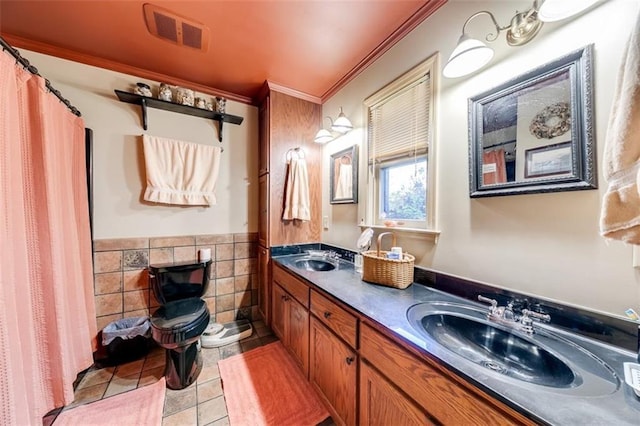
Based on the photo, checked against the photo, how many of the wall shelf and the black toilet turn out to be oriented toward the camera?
2

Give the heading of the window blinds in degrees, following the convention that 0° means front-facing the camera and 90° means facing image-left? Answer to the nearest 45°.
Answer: approximately 45°

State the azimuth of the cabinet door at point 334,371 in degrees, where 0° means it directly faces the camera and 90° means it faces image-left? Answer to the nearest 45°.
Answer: approximately 45°

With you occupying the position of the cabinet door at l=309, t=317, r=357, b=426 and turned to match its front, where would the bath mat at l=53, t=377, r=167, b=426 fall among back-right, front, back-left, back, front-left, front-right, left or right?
front-right

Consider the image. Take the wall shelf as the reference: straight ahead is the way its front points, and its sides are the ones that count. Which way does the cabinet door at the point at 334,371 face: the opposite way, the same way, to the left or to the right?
to the right

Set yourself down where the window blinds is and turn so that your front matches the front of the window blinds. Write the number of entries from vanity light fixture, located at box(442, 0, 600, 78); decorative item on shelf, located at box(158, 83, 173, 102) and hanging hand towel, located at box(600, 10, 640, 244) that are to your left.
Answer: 2

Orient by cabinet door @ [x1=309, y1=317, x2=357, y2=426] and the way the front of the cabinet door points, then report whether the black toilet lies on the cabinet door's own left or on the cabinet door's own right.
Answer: on the cabinet door's own right

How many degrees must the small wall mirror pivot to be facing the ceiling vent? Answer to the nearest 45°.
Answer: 0° — it already faces it

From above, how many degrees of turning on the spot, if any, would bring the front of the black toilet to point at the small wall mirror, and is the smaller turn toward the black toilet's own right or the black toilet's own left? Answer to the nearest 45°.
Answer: approximately 90° to the black toilet's own left

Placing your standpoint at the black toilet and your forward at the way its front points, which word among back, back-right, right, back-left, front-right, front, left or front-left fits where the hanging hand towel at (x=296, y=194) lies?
left

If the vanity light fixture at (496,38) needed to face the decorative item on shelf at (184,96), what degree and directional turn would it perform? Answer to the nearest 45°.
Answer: approximately 45° to its right

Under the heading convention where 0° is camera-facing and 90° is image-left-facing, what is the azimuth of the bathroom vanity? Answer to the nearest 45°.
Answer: approximately 45°
